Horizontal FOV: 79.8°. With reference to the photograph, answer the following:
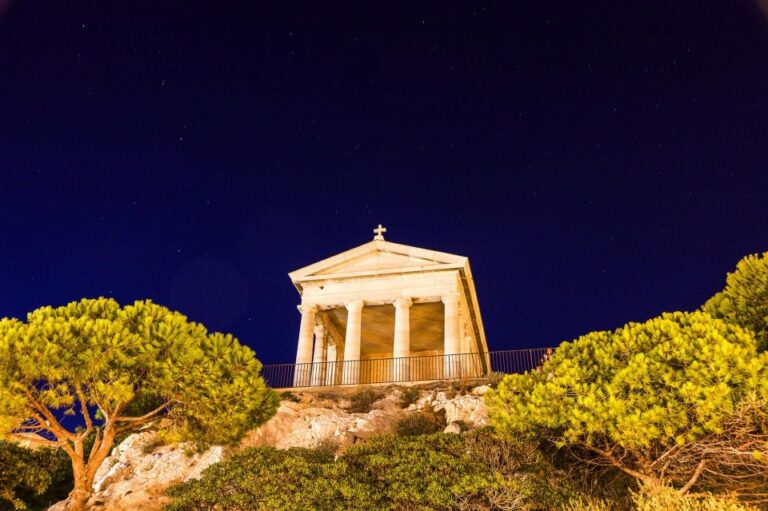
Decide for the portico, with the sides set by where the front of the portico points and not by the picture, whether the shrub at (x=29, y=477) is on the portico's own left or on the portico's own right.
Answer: on the portico's own right

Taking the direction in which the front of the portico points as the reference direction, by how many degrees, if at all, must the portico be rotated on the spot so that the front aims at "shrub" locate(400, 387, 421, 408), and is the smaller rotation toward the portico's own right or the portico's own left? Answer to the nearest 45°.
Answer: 0° — it already faces it

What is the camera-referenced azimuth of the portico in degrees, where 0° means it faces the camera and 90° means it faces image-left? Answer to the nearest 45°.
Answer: approximately 0°

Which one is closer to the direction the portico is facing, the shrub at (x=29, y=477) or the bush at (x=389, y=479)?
the bush

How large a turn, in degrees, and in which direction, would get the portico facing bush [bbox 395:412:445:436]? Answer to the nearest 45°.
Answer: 0° — it already faces it
